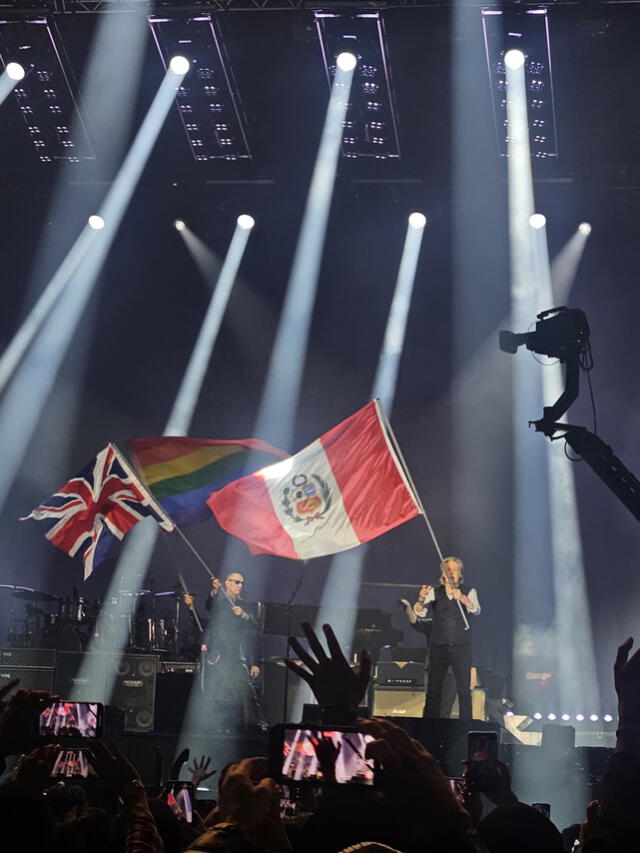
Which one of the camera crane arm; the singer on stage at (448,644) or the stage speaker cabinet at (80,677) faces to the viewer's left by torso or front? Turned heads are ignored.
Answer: the camera crane arm

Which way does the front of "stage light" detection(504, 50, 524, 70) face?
toward the camera

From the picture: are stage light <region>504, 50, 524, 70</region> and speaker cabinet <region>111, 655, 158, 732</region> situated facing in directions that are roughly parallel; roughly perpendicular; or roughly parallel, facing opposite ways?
roughly parallel

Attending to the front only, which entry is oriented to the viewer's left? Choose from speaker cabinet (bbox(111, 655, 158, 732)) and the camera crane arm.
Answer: the camera crane arm

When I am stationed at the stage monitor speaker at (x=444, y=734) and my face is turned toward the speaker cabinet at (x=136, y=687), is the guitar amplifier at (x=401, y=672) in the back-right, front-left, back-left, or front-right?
front-right

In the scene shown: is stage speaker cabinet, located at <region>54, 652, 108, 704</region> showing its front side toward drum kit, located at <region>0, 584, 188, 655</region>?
no

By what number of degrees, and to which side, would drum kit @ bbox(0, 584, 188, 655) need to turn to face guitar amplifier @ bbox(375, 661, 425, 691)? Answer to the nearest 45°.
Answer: approximately 45° to its left

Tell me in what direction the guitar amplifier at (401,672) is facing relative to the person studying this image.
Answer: facing the viewer

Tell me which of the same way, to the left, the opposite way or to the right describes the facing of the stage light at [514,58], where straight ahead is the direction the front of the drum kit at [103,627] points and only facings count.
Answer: the same way

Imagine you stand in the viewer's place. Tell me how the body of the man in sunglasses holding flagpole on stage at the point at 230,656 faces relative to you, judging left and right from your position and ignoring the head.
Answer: facing the viewer and to the right of the viewer

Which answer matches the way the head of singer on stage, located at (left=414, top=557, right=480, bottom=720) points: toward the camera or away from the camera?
toward the camera

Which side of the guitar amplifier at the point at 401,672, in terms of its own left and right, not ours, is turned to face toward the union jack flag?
right

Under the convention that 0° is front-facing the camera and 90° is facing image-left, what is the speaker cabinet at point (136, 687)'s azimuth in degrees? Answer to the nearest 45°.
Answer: approximately 0°

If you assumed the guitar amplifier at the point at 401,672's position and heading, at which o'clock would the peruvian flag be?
The peruvian flag is roughly at 1 o'clock from the guitar amplifier.

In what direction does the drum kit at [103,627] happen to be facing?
toward the camera
